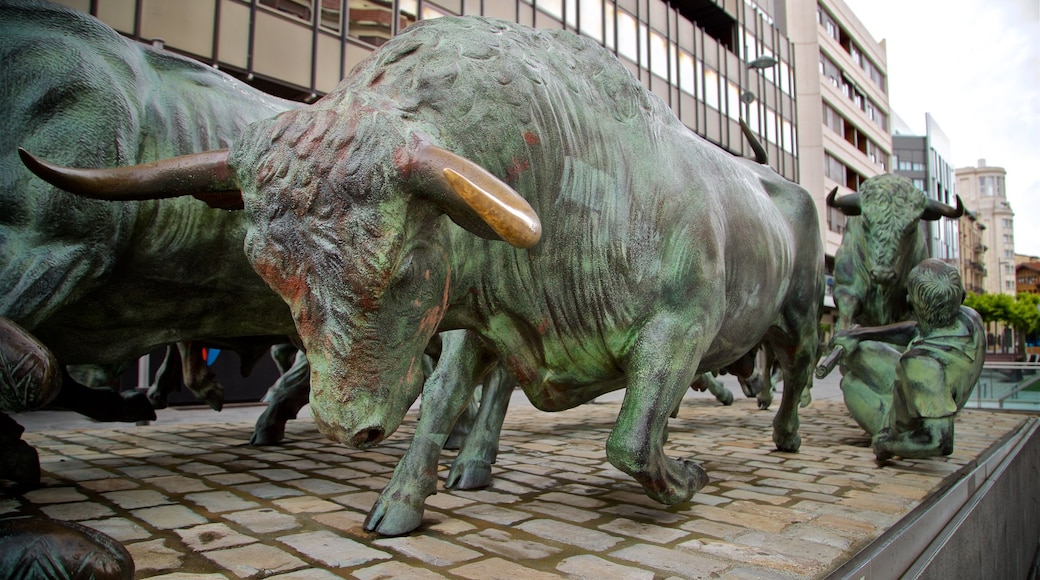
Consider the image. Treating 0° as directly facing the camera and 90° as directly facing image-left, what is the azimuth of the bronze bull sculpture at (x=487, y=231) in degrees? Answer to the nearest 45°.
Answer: approximately 45°

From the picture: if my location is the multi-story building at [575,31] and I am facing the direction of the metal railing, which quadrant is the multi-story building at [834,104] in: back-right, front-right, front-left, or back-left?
back-left

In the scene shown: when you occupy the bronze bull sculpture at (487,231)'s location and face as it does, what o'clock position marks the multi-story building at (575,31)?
The multi-story building is roughly at 5 o'clock from the bronze bull sculpture.

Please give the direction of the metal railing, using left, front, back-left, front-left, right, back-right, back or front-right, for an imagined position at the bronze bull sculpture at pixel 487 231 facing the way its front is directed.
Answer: back

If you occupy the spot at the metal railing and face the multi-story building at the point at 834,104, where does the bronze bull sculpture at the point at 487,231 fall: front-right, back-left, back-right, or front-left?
back-left

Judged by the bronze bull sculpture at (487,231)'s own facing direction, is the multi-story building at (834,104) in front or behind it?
behind
